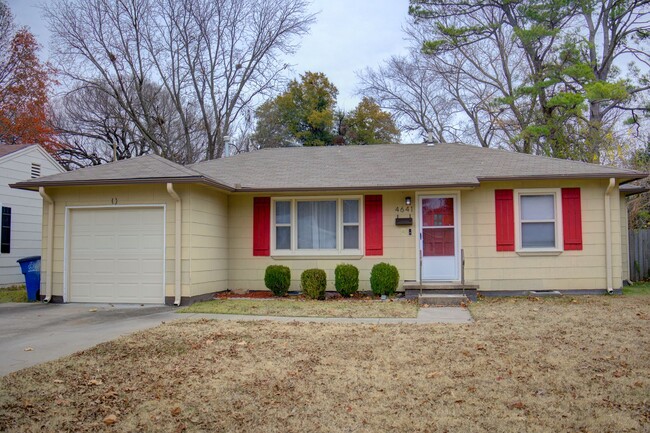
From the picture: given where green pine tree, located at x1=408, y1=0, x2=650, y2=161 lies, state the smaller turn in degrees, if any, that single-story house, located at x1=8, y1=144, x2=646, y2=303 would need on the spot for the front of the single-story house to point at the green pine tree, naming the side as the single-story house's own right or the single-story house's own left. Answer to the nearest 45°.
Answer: approximately 135° to the single-story house's own left

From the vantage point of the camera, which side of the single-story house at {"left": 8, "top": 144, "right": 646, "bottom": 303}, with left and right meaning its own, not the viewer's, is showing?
front

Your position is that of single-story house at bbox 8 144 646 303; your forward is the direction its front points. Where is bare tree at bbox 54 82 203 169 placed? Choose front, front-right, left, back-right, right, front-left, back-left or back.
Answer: back-right

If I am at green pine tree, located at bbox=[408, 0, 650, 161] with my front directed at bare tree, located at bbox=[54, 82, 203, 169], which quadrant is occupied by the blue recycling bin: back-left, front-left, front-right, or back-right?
front-left

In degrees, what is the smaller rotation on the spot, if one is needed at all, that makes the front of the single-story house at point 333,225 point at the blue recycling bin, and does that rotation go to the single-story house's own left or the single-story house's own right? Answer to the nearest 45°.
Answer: approximately 90° to the single-story house's own right

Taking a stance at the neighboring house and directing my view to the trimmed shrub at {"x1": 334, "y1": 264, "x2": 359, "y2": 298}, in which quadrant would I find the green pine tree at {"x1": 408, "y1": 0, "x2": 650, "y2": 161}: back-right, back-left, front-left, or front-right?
front-left

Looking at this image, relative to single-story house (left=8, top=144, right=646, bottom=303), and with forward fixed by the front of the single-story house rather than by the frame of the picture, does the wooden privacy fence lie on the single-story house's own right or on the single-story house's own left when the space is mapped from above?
on the single-story house's own left

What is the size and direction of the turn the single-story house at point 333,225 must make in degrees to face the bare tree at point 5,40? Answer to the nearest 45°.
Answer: approximately 135° to its right

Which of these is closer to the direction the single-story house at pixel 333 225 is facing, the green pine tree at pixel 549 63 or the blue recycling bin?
the blue recycling bin

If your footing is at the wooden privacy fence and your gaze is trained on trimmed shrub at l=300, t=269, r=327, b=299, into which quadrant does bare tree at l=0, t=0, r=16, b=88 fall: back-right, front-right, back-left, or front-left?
front-right
